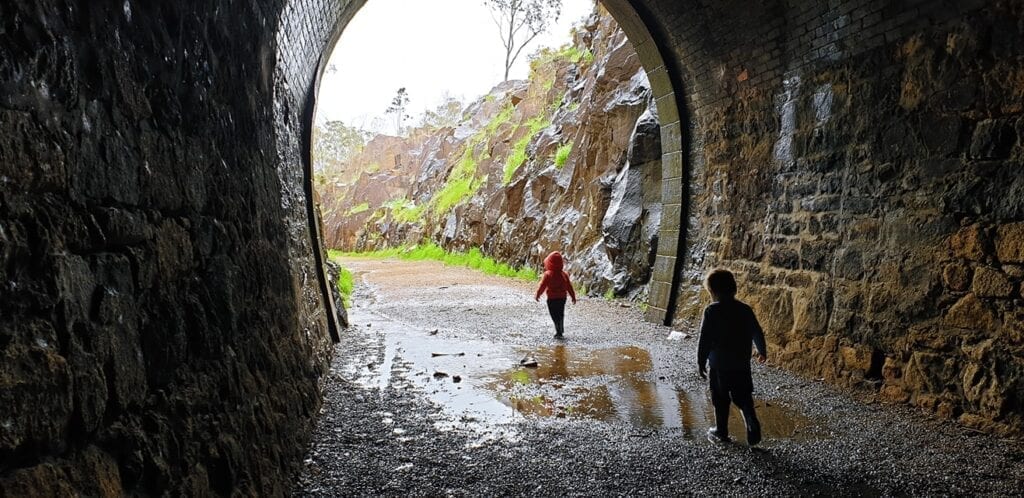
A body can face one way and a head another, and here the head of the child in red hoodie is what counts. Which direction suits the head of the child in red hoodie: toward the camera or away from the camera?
away from the camera

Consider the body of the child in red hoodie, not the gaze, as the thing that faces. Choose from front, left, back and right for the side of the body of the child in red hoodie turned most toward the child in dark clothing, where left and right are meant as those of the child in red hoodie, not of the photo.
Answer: back

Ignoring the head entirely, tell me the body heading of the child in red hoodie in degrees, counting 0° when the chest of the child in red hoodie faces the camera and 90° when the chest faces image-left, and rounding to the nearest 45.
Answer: approximately 180°
